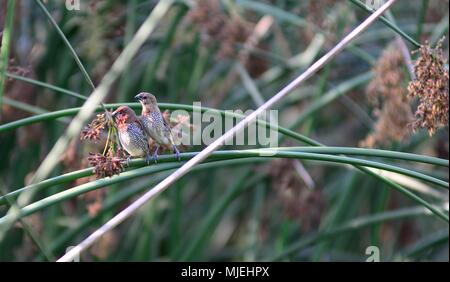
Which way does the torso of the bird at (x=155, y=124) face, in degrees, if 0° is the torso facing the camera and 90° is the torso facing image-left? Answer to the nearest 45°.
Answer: approximately 45°

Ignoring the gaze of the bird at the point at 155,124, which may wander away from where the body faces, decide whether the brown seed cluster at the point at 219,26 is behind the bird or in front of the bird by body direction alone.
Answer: behind

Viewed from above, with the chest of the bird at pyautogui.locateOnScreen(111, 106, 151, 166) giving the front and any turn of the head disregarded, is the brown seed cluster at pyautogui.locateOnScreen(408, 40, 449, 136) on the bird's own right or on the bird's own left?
on the bird's own left

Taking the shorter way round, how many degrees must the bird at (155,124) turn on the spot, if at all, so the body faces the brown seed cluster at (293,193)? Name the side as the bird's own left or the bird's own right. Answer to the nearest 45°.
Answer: approximately 180°

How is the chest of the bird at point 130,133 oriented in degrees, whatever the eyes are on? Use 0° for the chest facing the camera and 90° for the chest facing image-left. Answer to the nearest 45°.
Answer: approximately 45°

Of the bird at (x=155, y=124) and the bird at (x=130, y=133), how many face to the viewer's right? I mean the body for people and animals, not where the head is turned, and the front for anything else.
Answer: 0

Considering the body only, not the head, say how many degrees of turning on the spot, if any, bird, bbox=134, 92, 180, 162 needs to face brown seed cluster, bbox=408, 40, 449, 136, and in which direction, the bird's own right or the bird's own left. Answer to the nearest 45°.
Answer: approximately 135° to the bird's own left
